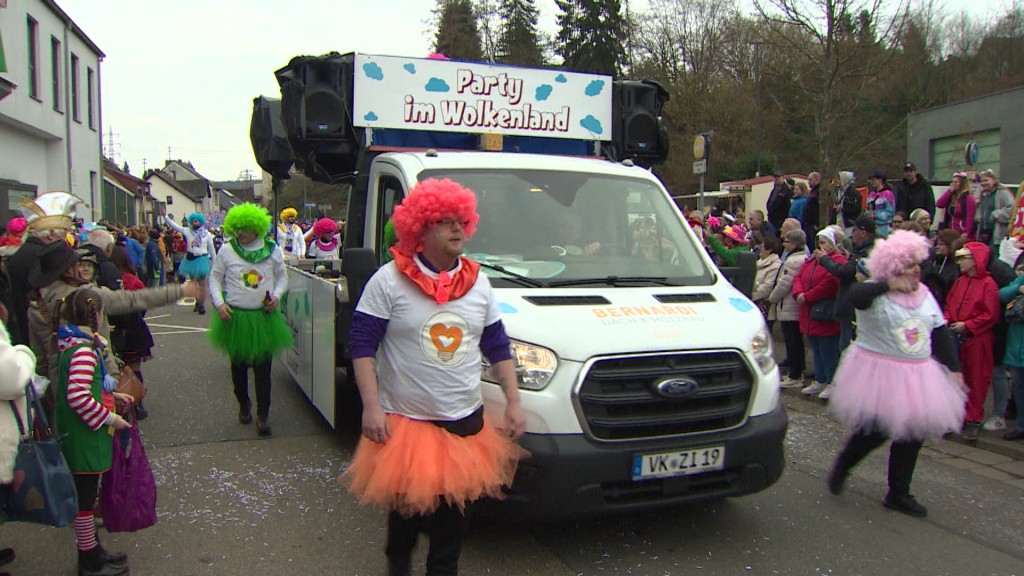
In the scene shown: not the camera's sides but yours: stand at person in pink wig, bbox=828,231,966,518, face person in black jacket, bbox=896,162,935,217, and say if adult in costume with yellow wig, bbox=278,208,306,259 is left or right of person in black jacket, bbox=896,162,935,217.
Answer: left

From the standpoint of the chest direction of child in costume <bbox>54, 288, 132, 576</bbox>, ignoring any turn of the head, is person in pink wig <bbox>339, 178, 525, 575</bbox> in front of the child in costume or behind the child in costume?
in front

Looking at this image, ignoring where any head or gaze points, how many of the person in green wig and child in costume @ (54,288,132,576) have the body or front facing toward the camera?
1

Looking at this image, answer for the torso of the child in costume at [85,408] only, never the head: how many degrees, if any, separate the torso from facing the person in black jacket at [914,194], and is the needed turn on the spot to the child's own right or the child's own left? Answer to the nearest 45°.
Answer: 0° — they already face them

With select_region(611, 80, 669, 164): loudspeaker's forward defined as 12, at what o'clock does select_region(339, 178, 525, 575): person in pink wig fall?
The person in pink wig is roughly at 2 o'clock from the loudspeaker.

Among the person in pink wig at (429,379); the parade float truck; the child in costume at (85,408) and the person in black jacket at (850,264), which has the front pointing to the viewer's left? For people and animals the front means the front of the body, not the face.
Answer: the person in black jacket

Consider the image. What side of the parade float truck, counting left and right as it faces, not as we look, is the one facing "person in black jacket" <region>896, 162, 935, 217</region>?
left

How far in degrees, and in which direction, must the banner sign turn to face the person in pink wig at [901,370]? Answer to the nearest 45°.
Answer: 0° — it already faces them

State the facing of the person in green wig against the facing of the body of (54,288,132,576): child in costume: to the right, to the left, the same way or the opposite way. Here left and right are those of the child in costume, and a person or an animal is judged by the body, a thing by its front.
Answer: to the right

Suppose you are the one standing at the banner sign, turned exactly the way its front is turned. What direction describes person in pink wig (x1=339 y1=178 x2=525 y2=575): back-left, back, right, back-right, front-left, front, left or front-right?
front-right

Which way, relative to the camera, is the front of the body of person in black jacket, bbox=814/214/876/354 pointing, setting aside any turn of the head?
to the viewer's left
